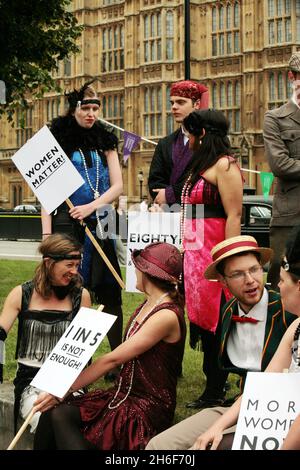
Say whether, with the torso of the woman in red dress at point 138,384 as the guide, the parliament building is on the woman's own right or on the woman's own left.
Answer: on the woman's own right

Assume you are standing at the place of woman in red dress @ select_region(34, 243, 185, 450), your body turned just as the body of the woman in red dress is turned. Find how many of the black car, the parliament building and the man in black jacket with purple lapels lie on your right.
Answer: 3

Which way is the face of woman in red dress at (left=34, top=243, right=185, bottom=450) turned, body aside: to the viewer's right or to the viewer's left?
to the viewer's left

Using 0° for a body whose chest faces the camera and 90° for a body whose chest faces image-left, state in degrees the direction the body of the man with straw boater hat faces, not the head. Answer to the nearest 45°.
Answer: approximately 45°

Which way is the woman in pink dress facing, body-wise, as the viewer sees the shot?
to the viewer's left

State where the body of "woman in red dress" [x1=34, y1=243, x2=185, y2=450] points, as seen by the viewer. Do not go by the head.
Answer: to the viewer's left

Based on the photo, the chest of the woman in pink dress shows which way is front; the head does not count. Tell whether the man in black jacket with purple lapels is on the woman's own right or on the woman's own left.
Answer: on the woman's own right

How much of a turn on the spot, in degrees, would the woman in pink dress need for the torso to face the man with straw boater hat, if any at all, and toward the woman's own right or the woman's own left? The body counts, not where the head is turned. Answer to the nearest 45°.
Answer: approximately 90° to the woman's own left
